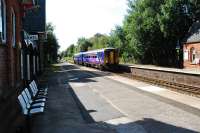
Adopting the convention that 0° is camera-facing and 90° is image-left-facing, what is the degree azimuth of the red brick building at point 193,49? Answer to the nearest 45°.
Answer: approximately 45°
